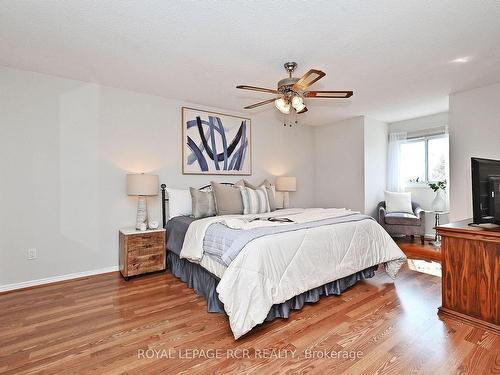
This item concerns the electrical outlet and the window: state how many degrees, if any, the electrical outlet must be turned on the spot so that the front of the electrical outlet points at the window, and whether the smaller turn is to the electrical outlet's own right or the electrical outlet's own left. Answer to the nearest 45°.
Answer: approximately 45° to the electrical outlet's own left

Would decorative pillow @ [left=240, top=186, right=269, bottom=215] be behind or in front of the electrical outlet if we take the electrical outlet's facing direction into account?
in front

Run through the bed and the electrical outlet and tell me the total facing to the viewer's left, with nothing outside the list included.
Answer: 0

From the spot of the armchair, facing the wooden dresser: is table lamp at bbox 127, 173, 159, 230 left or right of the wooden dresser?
right

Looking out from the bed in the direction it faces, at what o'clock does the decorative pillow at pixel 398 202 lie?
The decorative pillow is roughly at 9 o'clock from the bed.

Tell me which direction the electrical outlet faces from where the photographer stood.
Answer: facing the viewer and to the right of the viewer

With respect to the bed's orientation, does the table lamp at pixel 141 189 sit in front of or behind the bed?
behind

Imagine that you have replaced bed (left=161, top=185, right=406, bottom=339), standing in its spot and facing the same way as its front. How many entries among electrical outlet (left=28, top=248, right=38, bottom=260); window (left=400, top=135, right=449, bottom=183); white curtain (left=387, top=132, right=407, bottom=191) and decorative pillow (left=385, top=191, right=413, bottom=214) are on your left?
3

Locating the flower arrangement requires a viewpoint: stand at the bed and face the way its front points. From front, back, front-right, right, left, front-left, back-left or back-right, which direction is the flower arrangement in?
left

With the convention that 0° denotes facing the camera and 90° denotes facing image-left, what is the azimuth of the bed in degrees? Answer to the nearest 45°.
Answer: approximately 315°

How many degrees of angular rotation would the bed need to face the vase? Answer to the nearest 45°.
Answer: approximately 90° to its left

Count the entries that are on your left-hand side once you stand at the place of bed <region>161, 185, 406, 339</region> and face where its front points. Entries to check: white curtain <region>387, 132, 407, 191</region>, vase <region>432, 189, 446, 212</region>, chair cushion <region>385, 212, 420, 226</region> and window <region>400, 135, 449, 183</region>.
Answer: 4

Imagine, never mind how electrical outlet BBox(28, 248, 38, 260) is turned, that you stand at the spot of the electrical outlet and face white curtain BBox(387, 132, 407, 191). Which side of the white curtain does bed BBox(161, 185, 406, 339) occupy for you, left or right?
right
